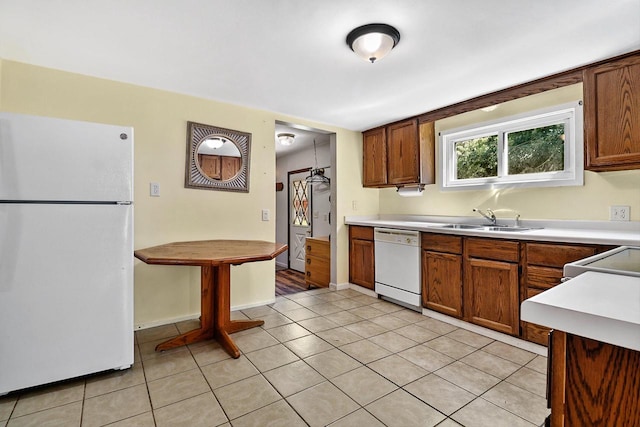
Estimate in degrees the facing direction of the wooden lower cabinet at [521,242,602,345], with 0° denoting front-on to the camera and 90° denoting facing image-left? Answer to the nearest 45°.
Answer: approximately 45°

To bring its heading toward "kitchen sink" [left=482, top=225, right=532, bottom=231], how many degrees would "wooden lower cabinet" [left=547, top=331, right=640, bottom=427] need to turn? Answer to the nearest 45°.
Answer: approximately 90° to its right

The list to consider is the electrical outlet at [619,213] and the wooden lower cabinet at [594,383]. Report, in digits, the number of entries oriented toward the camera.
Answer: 1

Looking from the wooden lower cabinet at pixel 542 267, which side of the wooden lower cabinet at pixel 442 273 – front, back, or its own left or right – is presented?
left

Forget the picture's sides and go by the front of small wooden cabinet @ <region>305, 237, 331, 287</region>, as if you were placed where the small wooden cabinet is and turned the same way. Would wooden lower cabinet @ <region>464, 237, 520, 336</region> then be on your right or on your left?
on your left

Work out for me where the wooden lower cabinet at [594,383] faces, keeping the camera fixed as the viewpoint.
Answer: facing to the left of the viewer

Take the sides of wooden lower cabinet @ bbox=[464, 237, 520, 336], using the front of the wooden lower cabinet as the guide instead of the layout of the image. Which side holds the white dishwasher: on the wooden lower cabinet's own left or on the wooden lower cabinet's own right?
on the wooden lower cabinet's own right

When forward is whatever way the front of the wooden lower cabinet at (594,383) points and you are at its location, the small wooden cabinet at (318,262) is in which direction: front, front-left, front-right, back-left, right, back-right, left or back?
front-right

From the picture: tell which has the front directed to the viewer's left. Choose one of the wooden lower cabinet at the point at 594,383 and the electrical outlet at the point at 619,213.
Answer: the wooden lower cabinet

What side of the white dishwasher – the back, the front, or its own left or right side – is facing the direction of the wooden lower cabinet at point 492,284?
left

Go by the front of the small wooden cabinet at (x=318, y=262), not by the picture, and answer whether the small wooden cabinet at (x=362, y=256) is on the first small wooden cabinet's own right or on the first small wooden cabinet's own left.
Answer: on the first small wooden cabinet's own left

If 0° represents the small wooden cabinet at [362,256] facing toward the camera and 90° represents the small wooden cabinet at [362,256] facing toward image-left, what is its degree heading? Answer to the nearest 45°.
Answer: approximately 45°

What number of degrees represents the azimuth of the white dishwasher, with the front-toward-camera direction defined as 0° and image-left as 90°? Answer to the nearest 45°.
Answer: approximately 45°

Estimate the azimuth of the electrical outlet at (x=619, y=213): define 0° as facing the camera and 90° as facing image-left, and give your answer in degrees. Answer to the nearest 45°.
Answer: approximately 0°

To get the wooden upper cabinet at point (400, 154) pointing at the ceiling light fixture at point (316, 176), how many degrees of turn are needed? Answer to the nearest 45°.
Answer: approximately 90° to its right

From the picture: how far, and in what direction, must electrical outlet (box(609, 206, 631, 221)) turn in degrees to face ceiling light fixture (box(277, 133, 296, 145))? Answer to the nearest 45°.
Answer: approximately 90° to its right
